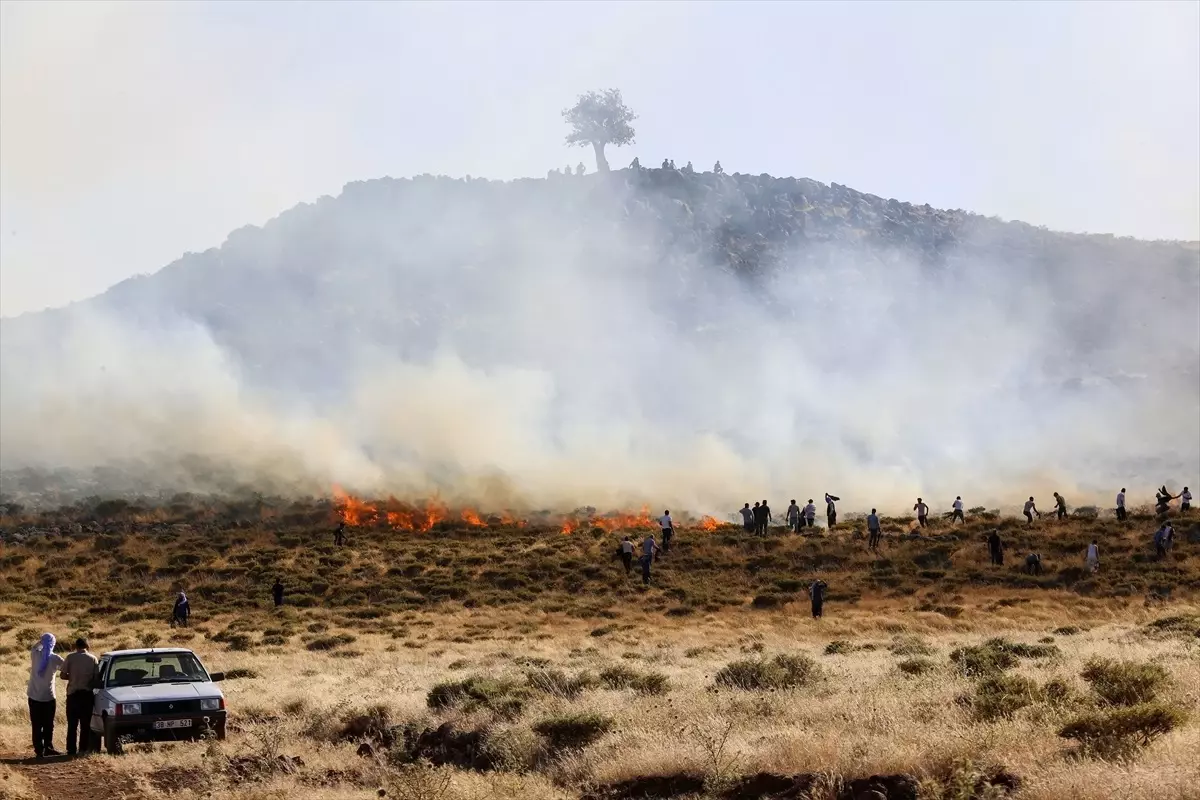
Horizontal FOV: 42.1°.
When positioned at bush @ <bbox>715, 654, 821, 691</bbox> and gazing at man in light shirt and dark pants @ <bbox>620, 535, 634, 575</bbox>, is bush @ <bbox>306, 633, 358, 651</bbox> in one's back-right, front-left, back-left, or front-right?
front-left

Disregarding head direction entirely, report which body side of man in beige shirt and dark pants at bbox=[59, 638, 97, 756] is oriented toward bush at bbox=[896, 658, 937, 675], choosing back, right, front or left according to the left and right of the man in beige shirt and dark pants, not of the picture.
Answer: right

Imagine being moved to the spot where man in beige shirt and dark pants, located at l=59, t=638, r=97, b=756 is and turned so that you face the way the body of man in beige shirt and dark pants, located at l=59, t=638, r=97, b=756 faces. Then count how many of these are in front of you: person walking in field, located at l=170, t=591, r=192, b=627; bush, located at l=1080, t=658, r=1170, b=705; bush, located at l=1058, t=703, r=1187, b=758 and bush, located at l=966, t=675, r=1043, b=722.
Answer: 1

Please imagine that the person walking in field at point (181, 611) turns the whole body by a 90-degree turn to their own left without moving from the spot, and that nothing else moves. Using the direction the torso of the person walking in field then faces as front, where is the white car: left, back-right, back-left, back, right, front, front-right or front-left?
left

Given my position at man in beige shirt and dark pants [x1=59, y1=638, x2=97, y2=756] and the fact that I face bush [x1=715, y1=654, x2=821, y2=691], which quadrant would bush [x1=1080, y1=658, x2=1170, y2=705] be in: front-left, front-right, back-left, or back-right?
front-right

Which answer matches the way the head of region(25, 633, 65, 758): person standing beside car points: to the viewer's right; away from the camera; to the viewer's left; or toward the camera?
away from the camera

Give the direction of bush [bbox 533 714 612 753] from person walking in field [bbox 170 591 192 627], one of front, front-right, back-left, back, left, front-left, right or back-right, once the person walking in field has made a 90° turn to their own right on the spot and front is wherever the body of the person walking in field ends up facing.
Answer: left

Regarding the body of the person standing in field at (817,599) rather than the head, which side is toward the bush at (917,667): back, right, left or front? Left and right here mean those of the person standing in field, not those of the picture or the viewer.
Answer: back

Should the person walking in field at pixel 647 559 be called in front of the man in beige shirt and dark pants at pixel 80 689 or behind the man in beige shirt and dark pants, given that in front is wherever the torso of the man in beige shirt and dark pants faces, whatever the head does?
in front

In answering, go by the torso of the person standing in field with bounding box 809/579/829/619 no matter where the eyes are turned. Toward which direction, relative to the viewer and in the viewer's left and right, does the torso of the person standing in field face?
facing away from the viewer

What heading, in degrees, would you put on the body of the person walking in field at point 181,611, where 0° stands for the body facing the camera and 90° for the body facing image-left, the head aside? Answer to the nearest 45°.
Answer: approximately 180°

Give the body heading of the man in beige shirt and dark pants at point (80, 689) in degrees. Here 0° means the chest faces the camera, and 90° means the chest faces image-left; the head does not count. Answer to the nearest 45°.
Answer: approximately 180°

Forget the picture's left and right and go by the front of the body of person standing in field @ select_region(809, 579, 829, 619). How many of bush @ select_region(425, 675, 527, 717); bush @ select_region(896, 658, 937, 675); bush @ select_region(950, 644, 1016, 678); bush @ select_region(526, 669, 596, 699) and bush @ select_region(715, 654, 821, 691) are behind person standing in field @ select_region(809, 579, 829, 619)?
5

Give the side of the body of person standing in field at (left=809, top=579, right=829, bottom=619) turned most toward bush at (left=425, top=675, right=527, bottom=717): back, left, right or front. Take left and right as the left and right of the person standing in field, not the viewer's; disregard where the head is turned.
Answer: back
